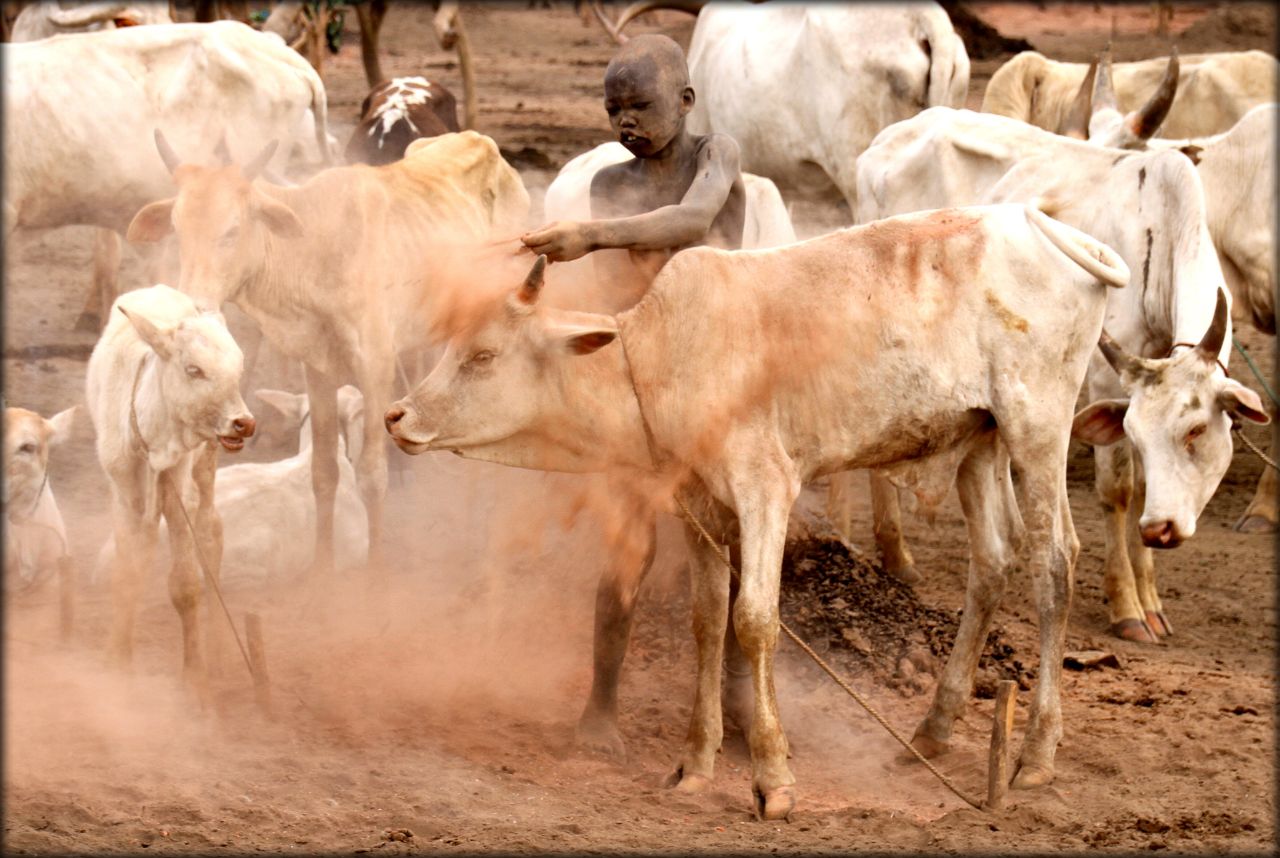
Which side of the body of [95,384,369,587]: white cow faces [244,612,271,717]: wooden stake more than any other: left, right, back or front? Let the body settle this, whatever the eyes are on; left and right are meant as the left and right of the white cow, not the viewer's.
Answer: right

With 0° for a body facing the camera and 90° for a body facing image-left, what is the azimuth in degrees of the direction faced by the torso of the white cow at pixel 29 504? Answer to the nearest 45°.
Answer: approximately 0°

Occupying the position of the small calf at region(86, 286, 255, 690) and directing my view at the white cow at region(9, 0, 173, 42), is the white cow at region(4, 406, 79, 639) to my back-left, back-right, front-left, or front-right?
front-left

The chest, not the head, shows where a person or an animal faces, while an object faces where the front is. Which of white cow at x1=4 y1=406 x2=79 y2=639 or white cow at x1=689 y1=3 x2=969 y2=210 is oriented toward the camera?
white cow at x1=4 y1=406 x2=79 y2=639

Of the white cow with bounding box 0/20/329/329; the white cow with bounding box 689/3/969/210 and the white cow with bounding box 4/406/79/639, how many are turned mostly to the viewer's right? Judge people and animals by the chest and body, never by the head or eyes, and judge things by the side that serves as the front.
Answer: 0

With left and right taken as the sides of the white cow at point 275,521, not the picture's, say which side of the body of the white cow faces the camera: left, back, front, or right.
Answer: right

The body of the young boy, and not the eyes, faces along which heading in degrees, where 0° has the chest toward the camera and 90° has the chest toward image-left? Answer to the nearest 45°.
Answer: approximately 45°

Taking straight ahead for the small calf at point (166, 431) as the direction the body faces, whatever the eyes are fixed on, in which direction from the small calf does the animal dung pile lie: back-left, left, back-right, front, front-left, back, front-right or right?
front-left

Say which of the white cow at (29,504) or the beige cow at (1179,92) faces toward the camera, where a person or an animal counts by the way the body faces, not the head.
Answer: the white cow at (29,504)

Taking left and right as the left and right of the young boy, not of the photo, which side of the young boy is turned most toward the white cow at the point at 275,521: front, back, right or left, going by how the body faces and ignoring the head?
right

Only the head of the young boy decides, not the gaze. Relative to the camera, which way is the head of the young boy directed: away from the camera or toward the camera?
toward the camera
